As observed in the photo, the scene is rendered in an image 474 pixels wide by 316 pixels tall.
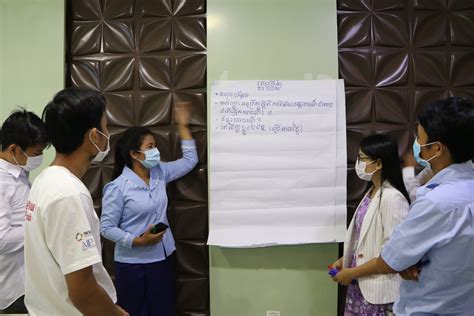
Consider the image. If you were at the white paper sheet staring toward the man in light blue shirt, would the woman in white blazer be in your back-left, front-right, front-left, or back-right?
front-left

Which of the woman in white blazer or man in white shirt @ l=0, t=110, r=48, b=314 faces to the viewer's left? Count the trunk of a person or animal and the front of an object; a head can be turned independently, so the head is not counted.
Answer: the woman in white blazer

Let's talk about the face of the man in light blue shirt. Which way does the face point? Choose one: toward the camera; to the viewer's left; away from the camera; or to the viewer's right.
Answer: to the viewer's left

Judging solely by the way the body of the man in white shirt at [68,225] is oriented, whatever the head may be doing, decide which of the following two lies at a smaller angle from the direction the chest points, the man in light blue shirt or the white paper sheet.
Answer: the white paper sheet

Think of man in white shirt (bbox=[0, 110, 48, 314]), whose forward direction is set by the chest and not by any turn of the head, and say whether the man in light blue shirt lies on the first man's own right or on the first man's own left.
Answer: on the first man's own right

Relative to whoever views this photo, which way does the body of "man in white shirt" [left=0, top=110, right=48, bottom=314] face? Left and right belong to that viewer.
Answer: facing to the right of the viewer

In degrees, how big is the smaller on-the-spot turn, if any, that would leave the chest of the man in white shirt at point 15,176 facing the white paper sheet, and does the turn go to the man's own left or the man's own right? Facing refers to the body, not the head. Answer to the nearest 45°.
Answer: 0° — they already face it

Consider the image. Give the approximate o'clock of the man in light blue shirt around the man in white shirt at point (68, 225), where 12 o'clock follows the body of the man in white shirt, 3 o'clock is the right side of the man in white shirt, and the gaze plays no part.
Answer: The man in light blue shirt is roughly at 2 o'clock from the man in white shirt.

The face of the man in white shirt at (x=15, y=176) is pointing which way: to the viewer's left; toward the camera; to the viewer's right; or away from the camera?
to the viewer's right

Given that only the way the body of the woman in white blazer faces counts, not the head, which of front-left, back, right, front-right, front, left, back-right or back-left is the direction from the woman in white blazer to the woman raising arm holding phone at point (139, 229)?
front

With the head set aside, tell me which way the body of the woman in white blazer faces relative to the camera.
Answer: to the viewer's left

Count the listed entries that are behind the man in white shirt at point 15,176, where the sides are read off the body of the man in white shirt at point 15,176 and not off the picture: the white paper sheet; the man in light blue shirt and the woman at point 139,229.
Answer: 0

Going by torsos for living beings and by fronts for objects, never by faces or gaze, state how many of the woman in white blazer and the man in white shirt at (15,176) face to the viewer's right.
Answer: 1

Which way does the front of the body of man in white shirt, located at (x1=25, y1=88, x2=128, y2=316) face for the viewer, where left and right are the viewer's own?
facing away from the viewer and to the right of the viewer

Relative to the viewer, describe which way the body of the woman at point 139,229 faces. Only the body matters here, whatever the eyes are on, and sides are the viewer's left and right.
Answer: facing the viewer and to the right of the viewer

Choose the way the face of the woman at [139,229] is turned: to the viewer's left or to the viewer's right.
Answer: to the viewer's right
